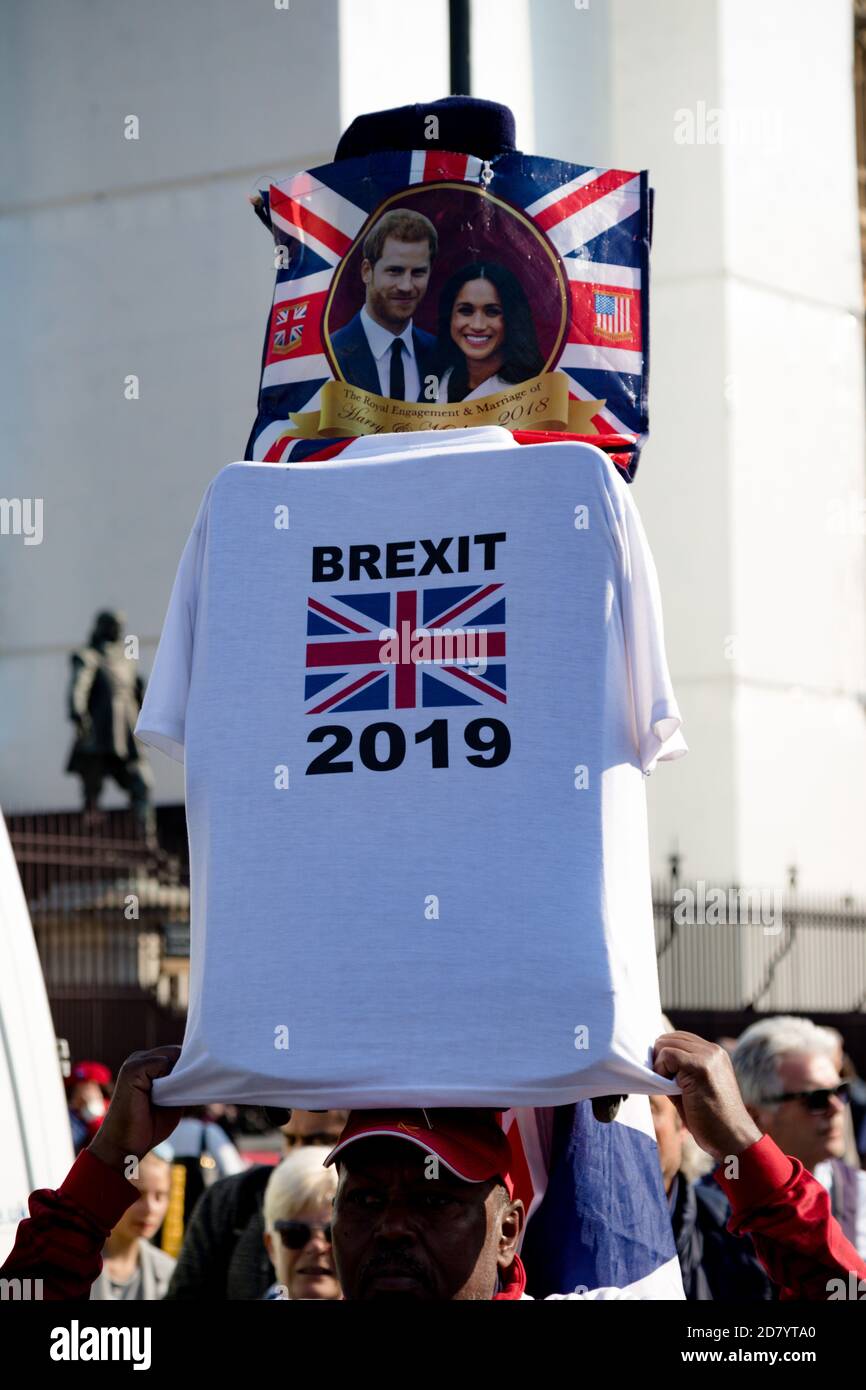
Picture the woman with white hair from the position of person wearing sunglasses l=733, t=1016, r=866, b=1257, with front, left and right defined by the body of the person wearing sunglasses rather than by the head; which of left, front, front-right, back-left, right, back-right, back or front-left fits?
right

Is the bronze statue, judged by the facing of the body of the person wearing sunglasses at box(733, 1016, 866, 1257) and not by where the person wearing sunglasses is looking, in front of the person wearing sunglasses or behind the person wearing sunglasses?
behind
